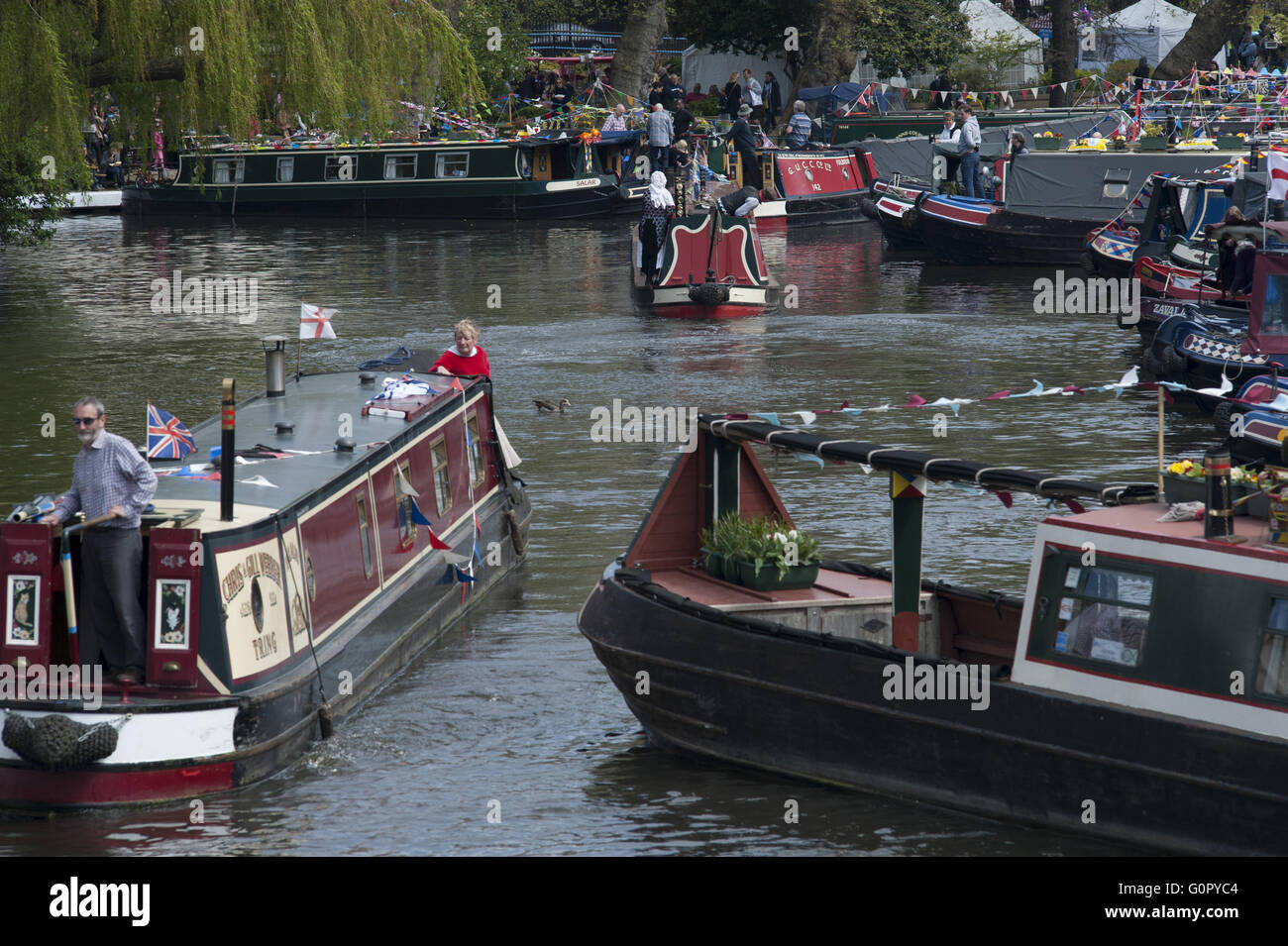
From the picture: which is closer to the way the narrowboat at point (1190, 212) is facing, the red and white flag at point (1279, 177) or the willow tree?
the willow tree

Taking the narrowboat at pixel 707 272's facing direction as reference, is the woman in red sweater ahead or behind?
ahead

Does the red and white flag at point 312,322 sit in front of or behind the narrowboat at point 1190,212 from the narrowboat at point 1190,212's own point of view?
in front
